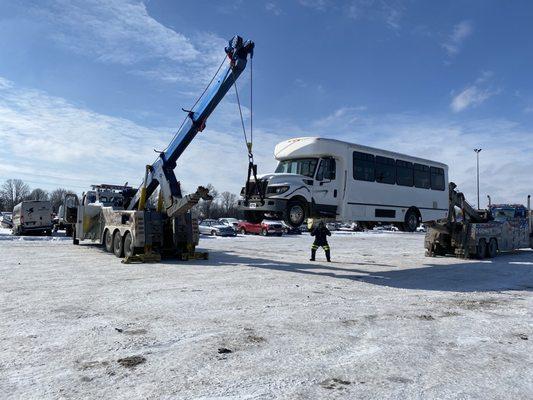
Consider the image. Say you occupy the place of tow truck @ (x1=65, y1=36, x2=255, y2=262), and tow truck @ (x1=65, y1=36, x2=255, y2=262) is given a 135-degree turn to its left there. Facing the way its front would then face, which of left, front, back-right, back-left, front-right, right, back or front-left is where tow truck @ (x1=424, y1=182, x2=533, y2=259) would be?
left

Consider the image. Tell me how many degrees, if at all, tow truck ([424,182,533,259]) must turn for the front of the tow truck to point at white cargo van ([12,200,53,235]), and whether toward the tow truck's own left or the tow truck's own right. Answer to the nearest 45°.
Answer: approximately 135° to the tow truck's own left

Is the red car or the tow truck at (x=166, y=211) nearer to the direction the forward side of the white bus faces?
the tow truck

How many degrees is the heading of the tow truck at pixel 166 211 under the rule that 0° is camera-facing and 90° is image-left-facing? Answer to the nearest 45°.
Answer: approximately 135°

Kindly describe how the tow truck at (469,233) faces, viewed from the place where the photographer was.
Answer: facing away from the viewer and to the right of the viewer
